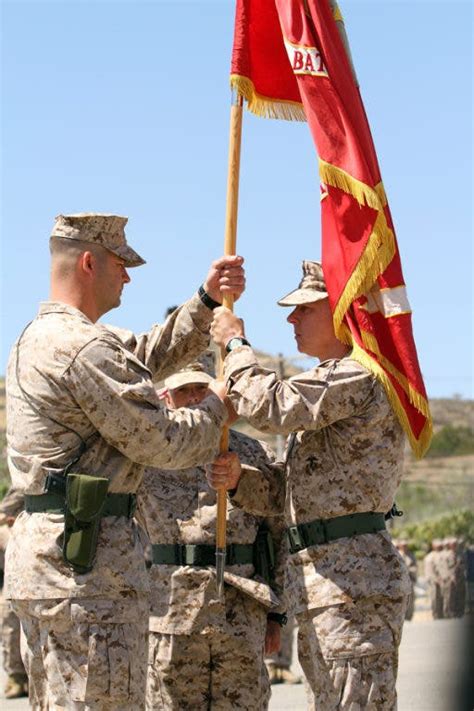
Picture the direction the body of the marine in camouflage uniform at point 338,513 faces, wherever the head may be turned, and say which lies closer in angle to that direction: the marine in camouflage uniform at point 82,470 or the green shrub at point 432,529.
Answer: the marine in camouflage uniform

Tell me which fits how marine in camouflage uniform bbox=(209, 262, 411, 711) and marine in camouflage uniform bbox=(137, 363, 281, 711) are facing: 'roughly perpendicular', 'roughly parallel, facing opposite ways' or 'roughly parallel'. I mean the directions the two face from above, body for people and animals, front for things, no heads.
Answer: roughly perpendicular

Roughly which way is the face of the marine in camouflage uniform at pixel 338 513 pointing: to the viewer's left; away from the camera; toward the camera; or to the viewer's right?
to the viewer's left

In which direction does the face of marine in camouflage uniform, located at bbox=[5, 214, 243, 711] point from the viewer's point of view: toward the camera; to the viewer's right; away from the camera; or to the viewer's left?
to the viewer's right

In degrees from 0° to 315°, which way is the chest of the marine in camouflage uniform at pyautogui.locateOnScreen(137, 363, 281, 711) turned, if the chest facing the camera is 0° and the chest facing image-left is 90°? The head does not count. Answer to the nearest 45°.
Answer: approximately 0°

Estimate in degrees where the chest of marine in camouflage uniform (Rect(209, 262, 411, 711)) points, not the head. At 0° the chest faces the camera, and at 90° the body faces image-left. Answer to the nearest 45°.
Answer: approximately 90°

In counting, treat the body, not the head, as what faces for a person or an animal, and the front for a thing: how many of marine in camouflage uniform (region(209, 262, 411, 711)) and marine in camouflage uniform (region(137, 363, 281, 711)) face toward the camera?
1

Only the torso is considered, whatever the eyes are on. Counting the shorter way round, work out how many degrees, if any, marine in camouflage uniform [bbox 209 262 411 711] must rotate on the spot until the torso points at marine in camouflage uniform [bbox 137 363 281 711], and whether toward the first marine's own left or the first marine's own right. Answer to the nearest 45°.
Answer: approximately 45° to the first marine's own right

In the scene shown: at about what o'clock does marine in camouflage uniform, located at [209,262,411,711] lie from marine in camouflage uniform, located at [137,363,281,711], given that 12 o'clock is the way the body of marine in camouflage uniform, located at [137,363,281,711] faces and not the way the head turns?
marine in camouflage uniform, located at [209,262,411,711] is roughly at 11 o'clock from marine in camouflage uniform, located at [137,363,281,711].
